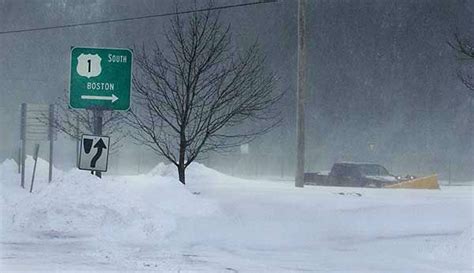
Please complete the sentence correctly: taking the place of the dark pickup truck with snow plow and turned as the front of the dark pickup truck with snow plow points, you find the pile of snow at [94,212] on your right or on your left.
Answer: on your right

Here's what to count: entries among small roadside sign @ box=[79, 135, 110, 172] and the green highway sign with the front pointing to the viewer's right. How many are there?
0

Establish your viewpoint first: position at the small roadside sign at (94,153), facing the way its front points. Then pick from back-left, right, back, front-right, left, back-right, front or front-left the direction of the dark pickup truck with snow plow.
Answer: back-left

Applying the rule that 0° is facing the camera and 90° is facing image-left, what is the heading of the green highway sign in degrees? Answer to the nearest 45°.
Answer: approximately 0°

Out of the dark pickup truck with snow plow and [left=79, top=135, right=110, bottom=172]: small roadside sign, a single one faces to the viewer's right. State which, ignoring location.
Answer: the dark pickup truck with snow plow

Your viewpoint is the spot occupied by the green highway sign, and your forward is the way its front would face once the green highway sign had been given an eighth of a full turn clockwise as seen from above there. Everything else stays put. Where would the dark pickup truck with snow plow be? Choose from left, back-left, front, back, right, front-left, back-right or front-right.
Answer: back

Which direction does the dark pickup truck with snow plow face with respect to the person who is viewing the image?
facing to the right of the viewer
